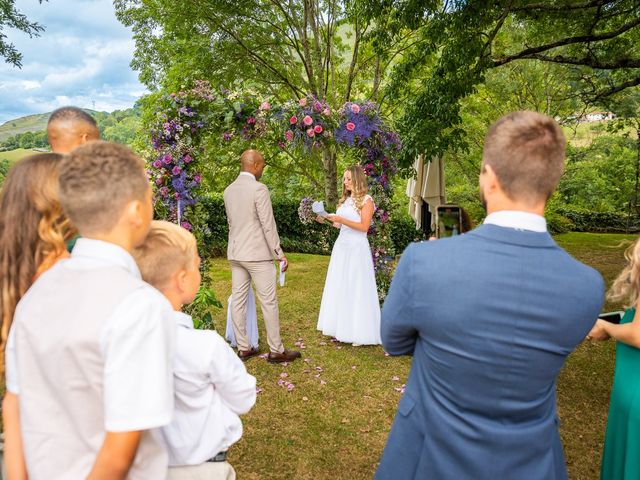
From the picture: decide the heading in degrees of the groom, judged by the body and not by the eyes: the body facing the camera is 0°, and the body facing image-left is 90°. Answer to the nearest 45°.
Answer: approximately 225°

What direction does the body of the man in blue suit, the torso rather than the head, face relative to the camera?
away from the camera

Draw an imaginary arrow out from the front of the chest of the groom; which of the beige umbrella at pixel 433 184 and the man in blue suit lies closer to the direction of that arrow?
the beige umbrella

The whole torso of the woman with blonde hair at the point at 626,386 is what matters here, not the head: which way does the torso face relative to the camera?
to the viewer's left

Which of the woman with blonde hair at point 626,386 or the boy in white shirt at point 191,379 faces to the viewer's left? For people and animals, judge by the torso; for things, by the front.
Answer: the woman with blonde hair

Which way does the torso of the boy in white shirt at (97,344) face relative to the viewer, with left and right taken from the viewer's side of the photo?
facing away from the viewer and to the right of the viewer

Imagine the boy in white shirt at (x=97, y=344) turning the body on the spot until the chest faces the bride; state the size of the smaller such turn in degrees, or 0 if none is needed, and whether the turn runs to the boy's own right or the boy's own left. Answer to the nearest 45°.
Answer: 0° — they already face them

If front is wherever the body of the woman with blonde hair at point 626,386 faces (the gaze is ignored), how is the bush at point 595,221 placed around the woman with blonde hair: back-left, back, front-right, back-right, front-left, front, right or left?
right

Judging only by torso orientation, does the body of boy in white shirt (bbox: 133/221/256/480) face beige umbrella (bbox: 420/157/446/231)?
yes

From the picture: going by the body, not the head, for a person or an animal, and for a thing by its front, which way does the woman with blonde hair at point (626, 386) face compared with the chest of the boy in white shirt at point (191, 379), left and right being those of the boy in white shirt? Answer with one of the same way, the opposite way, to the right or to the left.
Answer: to the left

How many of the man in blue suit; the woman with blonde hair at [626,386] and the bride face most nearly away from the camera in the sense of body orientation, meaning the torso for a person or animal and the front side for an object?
1
